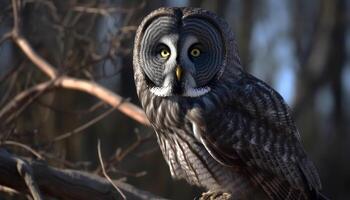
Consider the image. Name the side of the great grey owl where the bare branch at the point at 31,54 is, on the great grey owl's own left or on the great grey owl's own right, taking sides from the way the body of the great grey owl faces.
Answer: on the great grey owl's own right

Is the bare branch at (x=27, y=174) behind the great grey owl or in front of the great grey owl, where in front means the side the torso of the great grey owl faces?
in front

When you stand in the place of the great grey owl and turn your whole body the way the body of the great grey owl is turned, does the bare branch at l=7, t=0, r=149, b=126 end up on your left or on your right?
on your right

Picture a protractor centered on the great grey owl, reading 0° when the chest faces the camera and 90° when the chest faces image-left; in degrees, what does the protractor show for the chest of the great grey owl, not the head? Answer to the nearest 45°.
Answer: approximately 45°
